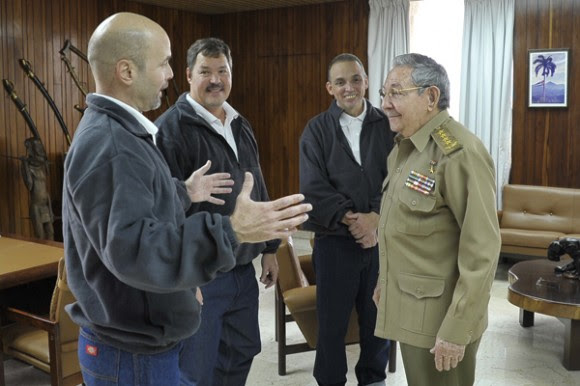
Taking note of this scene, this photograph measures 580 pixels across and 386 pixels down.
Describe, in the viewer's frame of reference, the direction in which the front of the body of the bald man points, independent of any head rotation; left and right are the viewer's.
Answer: facing to the right of the viewer

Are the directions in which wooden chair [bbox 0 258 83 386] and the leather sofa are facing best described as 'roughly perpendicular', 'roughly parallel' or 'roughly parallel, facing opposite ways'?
roughly perpendicular

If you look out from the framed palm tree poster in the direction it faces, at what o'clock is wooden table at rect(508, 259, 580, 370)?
The wooden table is roughly at 12 o'clock from the framed palm tree poster.

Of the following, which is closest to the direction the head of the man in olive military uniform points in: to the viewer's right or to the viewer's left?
to the viewer's left

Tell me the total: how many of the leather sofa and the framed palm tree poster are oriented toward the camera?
2

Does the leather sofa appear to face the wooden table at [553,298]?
yes

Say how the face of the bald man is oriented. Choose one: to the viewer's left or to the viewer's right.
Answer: to the viewer's right
